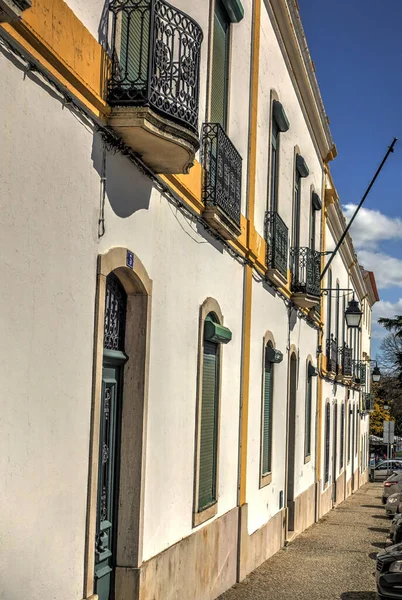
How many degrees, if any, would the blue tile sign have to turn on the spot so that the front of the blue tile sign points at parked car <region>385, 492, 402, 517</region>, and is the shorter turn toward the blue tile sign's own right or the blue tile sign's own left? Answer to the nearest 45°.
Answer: approximately 90° to the blue tile sign's own left

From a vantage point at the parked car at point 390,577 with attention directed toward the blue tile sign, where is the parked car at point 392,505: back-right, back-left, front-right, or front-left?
back-right

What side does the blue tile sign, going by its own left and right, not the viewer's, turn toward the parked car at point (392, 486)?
left

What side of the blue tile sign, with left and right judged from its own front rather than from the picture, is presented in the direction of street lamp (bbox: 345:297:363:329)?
left

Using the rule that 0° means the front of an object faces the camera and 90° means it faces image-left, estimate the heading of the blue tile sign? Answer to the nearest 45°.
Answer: approximately 315°
